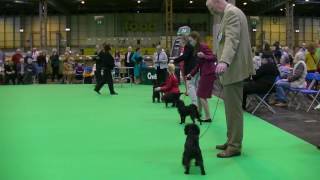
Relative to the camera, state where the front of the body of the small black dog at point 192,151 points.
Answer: away from the camera

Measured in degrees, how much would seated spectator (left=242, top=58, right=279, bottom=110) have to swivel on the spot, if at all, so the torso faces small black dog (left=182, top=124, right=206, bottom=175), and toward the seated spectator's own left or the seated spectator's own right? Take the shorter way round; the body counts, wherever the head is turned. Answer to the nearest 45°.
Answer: approximately 90° to the seated spectator's own left

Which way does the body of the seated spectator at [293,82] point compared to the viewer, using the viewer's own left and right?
facing to the left of the viewer

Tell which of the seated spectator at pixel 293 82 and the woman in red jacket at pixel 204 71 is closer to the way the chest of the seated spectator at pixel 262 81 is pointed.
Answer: the woman in red jacket

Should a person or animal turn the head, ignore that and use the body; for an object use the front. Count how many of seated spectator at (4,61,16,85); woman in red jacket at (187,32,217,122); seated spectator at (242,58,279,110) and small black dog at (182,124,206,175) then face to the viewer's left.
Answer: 2

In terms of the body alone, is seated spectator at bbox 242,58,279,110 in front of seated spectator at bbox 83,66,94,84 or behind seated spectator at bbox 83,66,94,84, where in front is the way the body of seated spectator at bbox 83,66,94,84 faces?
in front

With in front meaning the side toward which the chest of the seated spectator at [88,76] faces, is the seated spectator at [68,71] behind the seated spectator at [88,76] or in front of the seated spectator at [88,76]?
behind

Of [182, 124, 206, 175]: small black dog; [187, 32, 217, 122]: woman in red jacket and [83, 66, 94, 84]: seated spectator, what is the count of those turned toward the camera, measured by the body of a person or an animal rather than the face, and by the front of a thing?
1

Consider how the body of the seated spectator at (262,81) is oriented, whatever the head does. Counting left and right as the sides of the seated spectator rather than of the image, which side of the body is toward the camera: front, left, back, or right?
left

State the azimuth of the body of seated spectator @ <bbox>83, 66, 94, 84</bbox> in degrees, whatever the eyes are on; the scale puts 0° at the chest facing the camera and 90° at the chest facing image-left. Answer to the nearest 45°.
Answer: approximately 0°

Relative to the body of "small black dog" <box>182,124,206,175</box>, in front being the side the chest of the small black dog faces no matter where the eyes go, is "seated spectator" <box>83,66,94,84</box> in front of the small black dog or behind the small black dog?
in front

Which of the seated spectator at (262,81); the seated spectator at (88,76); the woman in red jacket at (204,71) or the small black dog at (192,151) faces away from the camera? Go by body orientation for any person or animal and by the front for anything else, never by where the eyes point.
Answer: the small black dog

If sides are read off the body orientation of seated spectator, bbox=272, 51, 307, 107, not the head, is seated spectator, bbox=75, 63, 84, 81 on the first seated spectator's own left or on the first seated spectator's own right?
on the first seated spectator's own right

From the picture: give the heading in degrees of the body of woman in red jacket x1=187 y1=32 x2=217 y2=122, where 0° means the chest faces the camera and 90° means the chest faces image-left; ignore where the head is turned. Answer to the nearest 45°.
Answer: approximately 90°
